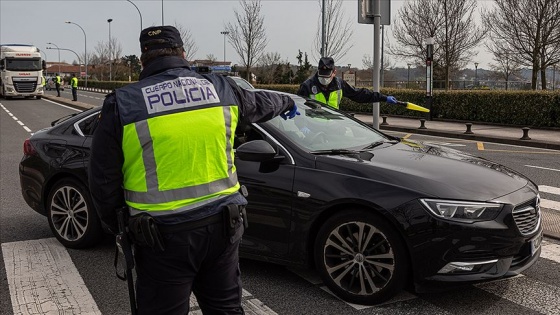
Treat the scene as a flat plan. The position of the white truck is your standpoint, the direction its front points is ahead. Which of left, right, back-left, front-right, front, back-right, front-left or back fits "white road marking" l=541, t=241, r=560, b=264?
front

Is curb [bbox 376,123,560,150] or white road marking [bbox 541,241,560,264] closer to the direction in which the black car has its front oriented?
the white road marking

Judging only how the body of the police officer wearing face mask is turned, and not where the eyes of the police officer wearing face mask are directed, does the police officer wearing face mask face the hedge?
no

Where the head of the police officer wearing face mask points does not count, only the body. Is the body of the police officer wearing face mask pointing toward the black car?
yes

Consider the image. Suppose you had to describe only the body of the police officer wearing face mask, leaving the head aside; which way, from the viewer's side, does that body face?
toward the camera

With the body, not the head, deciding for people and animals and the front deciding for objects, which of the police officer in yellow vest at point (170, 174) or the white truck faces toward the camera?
the white truck

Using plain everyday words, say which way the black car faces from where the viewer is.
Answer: facing the viewer and to the right of the viewer

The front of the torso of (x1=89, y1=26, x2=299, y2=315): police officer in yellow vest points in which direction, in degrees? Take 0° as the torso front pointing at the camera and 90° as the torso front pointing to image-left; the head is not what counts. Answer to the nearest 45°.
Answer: approximately 180°

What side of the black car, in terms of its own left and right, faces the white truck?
back

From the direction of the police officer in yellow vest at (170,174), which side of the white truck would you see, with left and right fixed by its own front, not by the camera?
front

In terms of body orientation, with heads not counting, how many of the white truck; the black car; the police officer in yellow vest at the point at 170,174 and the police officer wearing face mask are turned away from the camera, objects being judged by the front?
1

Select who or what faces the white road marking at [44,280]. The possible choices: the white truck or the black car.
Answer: the white truck

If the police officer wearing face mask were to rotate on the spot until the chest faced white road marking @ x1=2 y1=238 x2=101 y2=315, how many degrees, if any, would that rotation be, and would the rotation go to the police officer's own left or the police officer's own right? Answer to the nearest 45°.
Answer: approximately 45° to the police officer's own right

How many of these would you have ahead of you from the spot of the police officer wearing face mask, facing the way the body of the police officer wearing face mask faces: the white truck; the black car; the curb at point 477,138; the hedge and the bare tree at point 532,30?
1

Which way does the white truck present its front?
toward the camera
